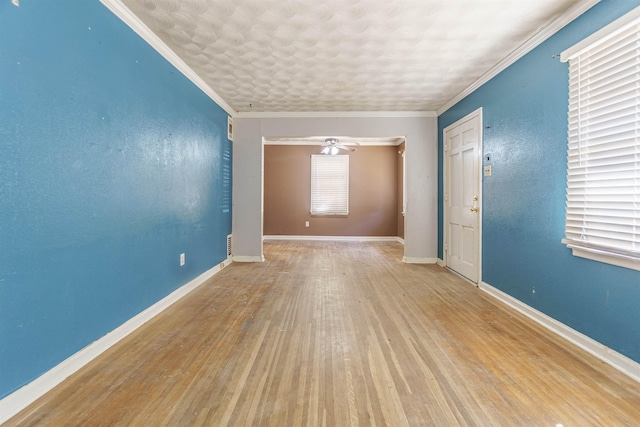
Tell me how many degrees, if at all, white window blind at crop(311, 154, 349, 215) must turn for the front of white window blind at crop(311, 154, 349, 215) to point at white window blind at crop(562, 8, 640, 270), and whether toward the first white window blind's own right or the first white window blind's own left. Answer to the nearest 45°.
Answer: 0° — it already faces it

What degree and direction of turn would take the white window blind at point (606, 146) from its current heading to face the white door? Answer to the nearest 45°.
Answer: approximately 90° to its right

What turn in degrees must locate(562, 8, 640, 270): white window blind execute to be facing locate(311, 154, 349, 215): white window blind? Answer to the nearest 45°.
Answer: approximately 90° to its right

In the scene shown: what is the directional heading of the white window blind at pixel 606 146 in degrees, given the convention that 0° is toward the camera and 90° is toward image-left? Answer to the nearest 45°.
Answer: approximately 45°

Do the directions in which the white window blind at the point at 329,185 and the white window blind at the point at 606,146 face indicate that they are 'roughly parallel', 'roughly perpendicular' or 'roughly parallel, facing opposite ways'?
roughly perpendicular

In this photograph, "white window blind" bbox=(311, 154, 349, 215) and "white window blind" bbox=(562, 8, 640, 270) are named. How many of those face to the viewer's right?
0

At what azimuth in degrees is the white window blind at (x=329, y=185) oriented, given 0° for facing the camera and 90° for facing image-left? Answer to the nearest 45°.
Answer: approximately 0°
